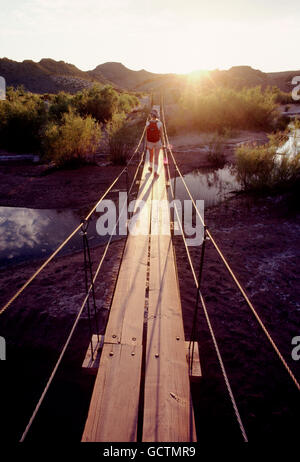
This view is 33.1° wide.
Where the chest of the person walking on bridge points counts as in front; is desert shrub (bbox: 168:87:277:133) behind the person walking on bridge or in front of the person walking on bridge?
in front

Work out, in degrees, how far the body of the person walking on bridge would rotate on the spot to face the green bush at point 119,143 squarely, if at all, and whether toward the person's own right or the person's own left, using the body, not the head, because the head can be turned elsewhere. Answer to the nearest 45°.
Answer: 0° — they already face it

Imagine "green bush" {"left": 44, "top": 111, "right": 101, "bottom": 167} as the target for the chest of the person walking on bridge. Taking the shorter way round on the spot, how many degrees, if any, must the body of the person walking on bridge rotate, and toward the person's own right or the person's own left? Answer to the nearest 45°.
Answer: approximately 45° to the person's own left

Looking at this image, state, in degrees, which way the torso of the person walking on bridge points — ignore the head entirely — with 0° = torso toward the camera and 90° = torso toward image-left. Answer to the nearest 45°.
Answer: approximately 180°

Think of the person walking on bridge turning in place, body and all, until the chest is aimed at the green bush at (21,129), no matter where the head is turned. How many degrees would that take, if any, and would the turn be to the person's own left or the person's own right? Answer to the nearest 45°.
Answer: approximately 45° to the person's own left

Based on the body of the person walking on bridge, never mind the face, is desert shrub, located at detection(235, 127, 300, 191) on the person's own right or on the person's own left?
on the person's own right

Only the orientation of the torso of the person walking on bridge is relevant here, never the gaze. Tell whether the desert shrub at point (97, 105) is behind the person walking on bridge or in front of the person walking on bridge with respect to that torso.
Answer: in front
